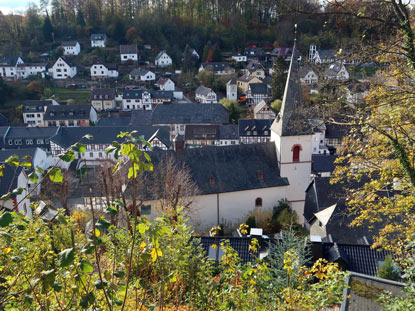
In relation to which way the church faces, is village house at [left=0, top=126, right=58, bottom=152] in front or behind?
behind

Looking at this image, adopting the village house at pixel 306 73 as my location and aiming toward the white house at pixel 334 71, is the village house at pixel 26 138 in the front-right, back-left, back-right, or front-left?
back-right

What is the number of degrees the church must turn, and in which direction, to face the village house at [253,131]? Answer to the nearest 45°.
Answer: approximately 90° to its left

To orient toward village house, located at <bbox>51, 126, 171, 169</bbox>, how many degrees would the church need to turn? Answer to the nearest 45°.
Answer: approximately 135° to its left

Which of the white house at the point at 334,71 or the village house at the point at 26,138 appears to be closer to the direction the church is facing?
the white house

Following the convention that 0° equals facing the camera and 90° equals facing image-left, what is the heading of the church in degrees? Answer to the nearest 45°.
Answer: approximately 270°
